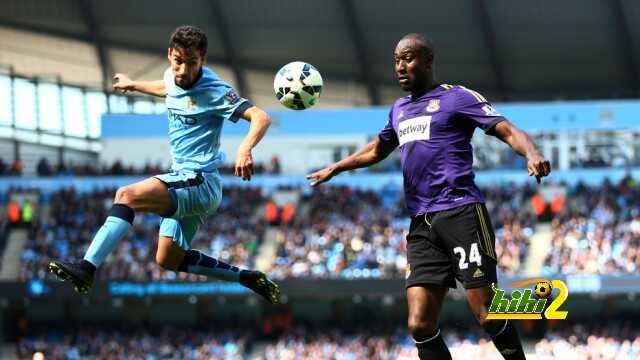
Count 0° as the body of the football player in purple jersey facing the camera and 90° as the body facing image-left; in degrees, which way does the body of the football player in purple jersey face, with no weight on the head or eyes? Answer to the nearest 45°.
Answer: approximately 45°

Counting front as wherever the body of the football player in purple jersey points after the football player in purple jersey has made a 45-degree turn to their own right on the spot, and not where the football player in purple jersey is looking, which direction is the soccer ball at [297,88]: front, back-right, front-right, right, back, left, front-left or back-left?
front-right
